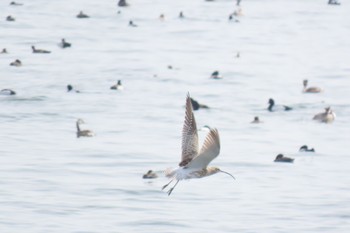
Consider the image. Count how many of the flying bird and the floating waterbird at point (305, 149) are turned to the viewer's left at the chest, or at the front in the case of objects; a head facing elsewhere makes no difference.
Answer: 1

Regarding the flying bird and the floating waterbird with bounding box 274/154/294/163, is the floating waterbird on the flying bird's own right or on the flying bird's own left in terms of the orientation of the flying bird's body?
on the flying bird's own left

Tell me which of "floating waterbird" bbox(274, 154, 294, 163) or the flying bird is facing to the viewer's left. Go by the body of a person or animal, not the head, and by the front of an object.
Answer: the floating waterbird

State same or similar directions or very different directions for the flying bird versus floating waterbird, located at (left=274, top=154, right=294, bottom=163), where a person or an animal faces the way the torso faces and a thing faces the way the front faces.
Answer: very different directions

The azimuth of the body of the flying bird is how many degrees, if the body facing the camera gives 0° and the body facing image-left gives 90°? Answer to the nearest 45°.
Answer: approximately 270°

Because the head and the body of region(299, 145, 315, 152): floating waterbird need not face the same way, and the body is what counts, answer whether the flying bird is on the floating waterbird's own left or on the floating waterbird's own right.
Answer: on the floating waterbird's own left

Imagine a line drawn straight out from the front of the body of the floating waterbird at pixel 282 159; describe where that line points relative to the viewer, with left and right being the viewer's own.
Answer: facing to the left of the viewer

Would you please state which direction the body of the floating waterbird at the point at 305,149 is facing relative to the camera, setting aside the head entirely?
to the viewer's left
